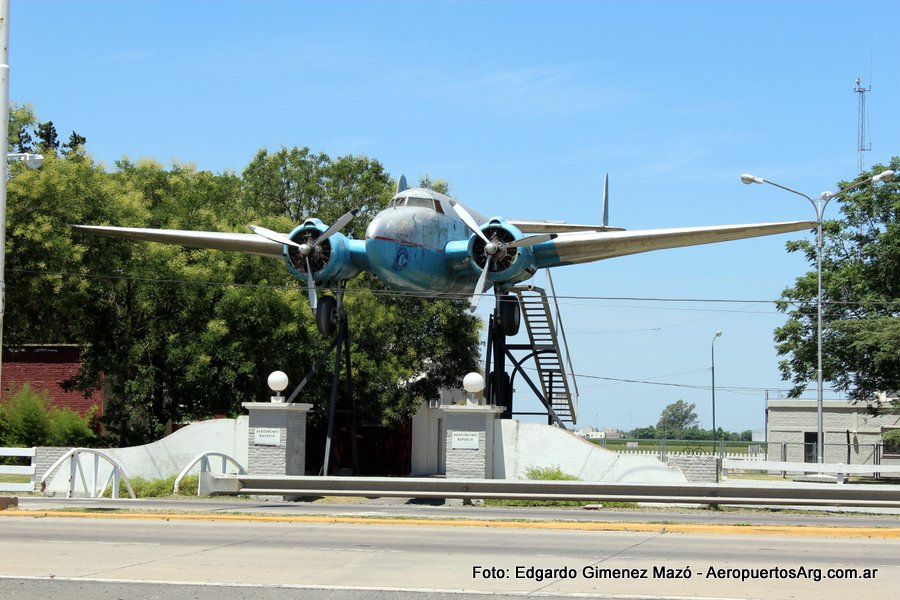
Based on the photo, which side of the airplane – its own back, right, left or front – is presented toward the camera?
front

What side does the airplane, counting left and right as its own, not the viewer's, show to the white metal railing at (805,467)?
left

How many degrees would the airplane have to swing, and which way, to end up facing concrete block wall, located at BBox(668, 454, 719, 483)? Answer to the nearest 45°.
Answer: approximately 45° to its left

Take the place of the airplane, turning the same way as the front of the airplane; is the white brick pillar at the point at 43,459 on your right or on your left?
on your right

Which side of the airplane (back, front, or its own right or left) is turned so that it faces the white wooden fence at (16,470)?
right

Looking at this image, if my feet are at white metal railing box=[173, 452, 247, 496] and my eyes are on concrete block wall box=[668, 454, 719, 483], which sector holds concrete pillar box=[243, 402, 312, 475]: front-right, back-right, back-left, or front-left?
front-left

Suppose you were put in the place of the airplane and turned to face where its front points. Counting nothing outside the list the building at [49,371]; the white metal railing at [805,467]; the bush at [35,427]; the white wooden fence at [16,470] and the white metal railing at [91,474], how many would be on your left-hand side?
1

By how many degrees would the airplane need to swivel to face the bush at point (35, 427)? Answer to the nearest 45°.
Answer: approximately 135° to its right
